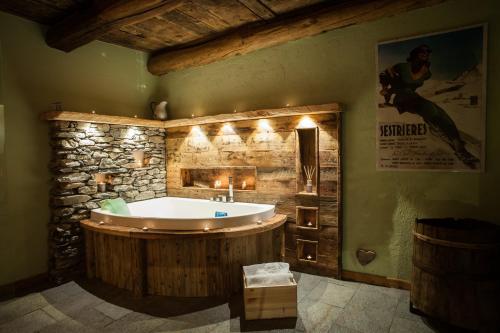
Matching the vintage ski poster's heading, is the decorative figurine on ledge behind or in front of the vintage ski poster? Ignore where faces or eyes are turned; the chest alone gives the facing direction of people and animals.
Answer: in front

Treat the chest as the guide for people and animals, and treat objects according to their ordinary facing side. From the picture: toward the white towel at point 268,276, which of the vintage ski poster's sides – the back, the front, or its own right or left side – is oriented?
front

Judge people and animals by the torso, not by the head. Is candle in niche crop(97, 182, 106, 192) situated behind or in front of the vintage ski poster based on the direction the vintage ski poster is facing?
in front

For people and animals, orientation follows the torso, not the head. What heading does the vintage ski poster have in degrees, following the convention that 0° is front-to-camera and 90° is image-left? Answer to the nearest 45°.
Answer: approximately 45°

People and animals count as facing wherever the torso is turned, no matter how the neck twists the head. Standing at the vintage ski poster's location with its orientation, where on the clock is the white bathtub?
The white bathtub is roughly at 1 o'clock from the vintage ski poster.
